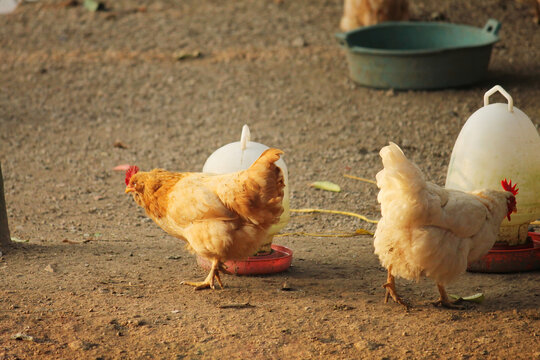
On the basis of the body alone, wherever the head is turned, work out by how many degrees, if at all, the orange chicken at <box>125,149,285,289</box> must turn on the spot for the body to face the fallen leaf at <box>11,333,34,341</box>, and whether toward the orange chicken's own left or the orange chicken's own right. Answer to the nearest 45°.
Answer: approximately 45° to the orange chicken's own left

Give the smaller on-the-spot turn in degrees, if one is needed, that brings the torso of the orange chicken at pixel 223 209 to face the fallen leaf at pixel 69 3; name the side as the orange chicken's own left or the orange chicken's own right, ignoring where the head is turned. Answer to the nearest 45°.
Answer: approximately 90° to the orange chicken's own right

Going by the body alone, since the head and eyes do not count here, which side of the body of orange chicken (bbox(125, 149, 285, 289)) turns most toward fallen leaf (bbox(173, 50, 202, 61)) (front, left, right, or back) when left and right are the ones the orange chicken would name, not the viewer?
right

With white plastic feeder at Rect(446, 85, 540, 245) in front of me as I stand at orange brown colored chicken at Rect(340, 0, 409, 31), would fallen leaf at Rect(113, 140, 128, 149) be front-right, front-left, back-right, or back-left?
front-right

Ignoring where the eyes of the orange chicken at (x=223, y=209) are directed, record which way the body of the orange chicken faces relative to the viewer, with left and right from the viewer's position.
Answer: facing to the left of the viewer

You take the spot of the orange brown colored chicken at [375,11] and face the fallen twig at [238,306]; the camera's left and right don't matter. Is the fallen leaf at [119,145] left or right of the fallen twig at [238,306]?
right

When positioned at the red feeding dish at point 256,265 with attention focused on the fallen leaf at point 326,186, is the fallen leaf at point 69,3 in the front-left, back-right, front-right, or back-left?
front-left

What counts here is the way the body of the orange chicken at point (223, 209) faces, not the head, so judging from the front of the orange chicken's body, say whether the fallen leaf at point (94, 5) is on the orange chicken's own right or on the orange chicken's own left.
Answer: on the orange chicken's own right

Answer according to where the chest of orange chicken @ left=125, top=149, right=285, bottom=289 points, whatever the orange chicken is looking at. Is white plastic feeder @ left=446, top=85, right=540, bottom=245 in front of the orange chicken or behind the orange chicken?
behind

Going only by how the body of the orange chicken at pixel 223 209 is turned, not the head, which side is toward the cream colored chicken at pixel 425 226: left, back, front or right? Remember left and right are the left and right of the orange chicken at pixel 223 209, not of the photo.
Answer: back

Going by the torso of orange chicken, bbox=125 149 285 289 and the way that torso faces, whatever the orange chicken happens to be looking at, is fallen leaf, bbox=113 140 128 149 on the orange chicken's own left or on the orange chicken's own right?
on the orange chicken's own right

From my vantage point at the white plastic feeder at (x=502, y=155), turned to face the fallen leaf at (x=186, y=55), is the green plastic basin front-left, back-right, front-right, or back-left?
front-right
